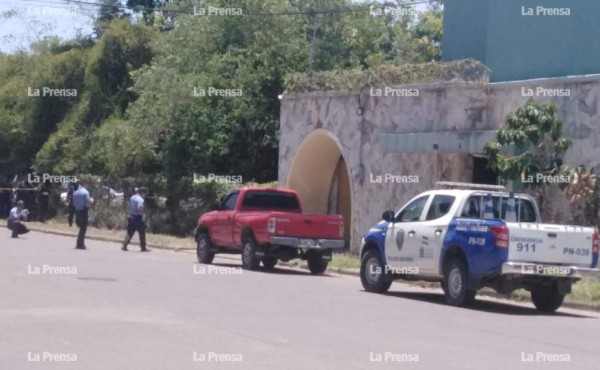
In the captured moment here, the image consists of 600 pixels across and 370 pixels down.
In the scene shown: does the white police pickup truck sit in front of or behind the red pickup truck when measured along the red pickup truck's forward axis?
behind

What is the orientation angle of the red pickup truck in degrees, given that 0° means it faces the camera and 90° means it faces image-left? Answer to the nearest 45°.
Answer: approximately 135°

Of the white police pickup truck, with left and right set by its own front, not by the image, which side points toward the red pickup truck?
front

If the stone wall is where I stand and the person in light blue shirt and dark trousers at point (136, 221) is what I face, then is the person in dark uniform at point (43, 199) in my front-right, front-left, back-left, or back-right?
front-right
